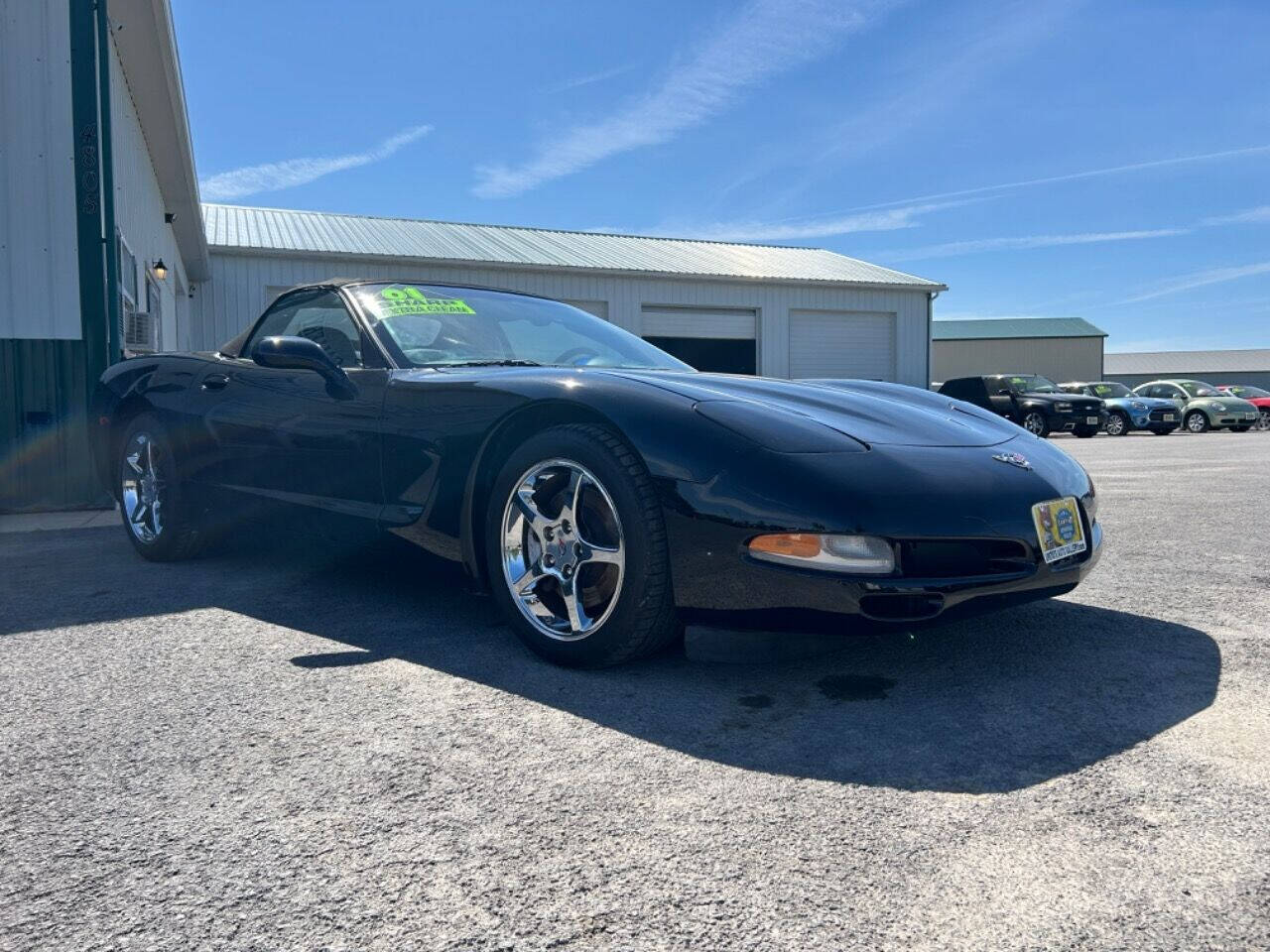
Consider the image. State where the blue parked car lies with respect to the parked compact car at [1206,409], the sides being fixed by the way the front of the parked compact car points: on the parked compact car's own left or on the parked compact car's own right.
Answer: on the parked compact car's own right

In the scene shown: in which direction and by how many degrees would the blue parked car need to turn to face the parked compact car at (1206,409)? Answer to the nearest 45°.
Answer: approximately 90° to its left

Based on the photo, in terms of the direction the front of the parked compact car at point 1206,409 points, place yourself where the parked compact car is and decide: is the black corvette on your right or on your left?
on your right

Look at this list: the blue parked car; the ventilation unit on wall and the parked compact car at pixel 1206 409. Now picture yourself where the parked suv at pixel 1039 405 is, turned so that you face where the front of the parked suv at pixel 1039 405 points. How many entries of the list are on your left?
2

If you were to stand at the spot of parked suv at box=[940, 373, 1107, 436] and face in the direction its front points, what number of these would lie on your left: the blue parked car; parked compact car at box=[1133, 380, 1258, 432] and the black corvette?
2

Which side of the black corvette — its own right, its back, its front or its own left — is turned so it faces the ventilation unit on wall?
back

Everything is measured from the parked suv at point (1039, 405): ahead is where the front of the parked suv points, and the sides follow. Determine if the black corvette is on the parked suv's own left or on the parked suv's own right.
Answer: on the parked suv's own right

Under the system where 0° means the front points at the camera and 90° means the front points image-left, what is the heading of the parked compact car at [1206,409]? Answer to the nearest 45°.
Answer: approximately 315°

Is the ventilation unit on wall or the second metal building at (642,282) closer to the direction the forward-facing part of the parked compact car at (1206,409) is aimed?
the ventilation unit on wall

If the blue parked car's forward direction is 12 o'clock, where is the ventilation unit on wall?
The ventilation unit on wall is roughly at 2 o'clock from the blue parked car.

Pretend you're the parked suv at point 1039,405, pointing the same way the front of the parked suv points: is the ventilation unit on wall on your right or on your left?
on your right
